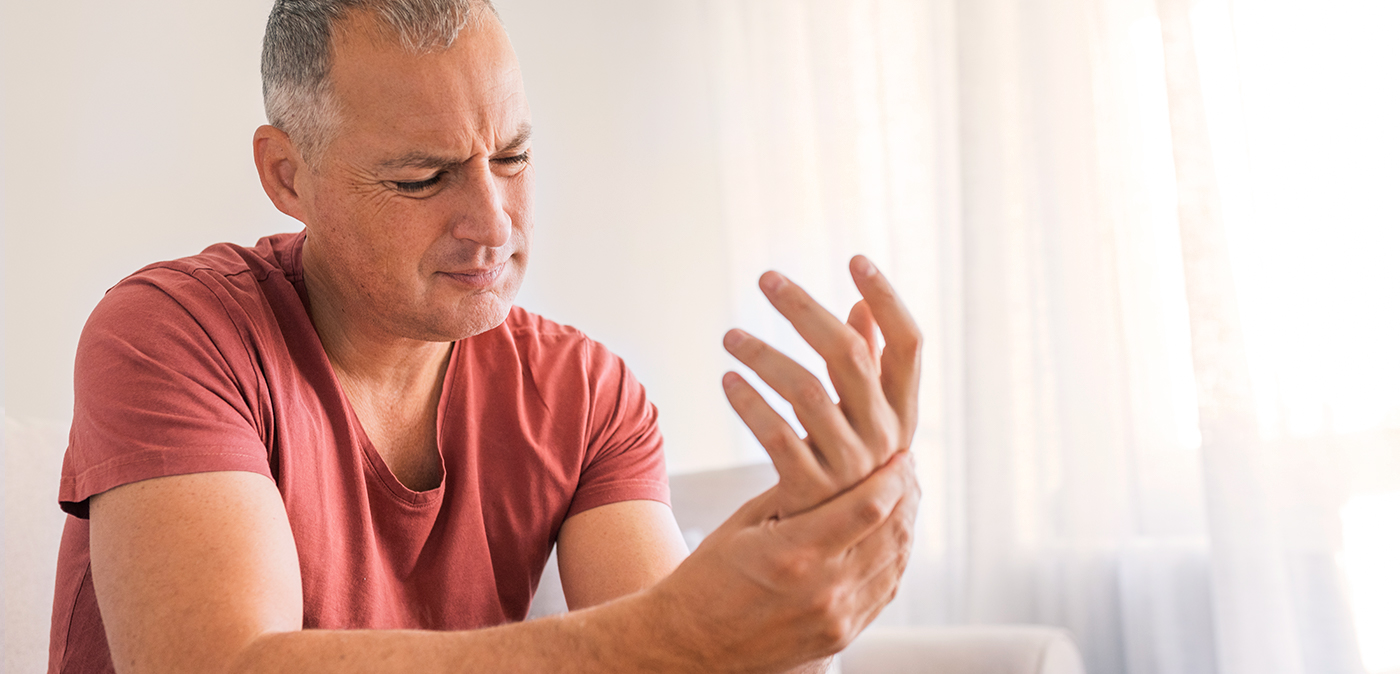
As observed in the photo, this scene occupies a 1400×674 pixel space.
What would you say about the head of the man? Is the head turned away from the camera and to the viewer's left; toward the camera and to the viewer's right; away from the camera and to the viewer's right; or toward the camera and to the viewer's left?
toward the camera and to the viewer's right

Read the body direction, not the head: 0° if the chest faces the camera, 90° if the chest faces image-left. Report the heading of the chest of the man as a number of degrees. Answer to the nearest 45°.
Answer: approximately 315°
